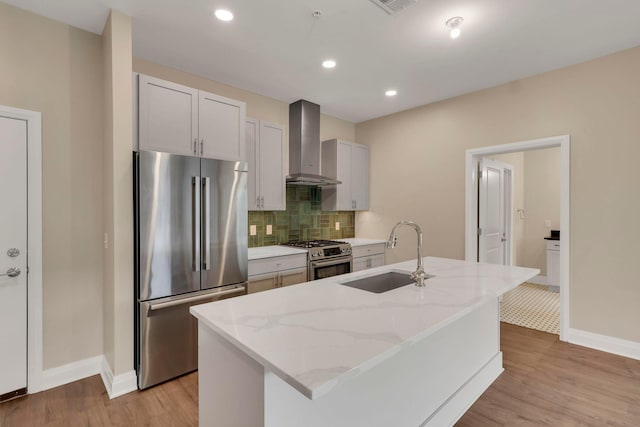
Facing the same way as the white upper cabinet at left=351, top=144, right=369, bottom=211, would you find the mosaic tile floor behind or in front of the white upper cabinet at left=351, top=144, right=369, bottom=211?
in front

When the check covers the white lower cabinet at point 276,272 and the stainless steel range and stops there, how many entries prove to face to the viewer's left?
0

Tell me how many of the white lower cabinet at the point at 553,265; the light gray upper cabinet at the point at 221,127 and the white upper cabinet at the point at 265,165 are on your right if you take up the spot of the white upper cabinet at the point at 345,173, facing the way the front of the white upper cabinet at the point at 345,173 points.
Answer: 2

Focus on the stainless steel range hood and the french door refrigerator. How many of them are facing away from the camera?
0

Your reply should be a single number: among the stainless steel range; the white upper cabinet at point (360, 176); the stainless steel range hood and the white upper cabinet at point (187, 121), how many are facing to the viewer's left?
0

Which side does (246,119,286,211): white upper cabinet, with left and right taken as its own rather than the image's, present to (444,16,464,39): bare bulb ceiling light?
front

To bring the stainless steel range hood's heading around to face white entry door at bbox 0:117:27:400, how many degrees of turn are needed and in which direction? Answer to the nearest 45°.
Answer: approximately 90° to its right

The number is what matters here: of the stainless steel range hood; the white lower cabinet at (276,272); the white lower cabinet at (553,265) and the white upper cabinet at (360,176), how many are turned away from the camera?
0

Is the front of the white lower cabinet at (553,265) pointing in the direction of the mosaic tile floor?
yes

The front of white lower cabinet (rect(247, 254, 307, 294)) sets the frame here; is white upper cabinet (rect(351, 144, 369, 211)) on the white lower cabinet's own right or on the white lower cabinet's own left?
on the white lower cabinet's own left

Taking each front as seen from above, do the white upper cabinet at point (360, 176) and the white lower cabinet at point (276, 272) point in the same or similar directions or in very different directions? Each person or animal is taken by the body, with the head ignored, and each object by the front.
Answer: same or similar directions

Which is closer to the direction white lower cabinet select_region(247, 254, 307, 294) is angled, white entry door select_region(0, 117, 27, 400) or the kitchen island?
the kitchen island

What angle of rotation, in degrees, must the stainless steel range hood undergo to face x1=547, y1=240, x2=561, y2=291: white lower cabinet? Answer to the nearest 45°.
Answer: approximately 45° to its left

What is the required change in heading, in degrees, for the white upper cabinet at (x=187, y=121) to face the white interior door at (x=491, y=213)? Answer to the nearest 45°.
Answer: approximately 45° to its left

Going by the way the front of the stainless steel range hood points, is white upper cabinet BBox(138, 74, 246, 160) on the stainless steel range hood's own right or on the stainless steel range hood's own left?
on the stainless steel range hood's own right
